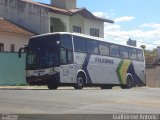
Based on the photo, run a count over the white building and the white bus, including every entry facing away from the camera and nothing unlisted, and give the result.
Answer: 0

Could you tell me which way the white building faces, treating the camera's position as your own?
facing the viewer and to the right of the viewer

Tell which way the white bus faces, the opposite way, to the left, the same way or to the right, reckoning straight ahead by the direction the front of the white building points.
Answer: to the right

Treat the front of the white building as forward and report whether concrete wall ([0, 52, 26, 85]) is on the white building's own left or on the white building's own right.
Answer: on the white building's own right

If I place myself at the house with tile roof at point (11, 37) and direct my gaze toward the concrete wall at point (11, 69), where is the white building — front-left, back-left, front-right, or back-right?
back-left

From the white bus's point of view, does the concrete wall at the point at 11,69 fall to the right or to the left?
on its right

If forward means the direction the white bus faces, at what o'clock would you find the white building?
The white building is roughly at 4 o'clock from the white bus.

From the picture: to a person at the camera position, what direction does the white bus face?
facing the viewer and to the left of the viewer
